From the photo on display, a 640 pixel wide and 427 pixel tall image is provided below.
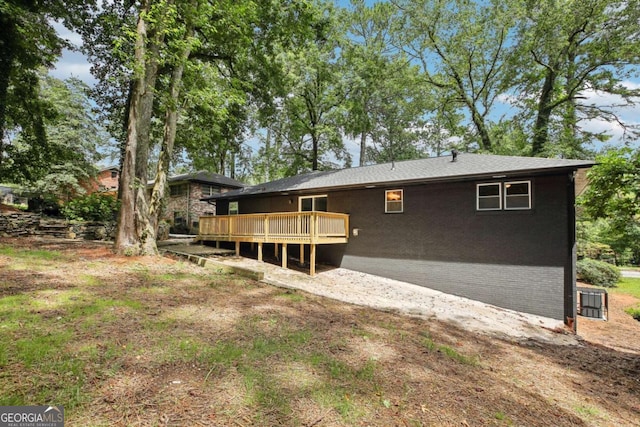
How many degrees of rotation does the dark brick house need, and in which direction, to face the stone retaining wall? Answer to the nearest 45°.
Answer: approximately 135° to its left

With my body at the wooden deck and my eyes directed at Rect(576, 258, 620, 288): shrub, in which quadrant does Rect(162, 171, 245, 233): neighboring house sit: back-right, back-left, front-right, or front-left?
back-left

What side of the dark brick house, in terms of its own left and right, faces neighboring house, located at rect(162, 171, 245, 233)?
left

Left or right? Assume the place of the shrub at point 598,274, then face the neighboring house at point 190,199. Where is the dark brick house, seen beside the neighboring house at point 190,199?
left

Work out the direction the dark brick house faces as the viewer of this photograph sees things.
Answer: facing away from the viewer and to the right of the viewer
